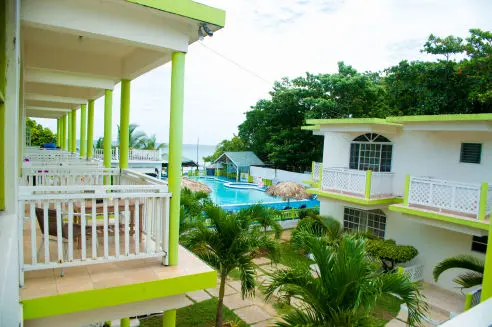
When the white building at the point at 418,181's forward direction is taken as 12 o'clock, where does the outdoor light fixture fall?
The outdoor light fixture is roughly at 11 o'clock from the white building.

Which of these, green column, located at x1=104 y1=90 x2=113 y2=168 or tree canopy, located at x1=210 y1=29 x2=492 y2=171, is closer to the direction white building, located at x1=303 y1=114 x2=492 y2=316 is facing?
the green column

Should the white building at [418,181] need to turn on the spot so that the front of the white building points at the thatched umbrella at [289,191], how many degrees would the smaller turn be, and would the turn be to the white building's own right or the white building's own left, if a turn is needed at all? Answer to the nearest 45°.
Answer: approximately 90° to the white building's own right

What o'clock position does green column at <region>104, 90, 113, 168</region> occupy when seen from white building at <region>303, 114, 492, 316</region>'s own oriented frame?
The green column is roughly at 12 o'clock from the white building.

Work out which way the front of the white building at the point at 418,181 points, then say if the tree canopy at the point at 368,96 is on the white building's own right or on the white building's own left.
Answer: on the white building's own right

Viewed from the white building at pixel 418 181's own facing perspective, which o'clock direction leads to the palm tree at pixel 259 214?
The palm tree is roughly at 12 o'clock from the white building.

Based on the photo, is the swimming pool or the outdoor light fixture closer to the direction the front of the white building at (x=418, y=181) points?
the outdoor light fixture

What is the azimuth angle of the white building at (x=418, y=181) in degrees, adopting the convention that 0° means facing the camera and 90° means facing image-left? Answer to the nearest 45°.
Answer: approximately 45°
